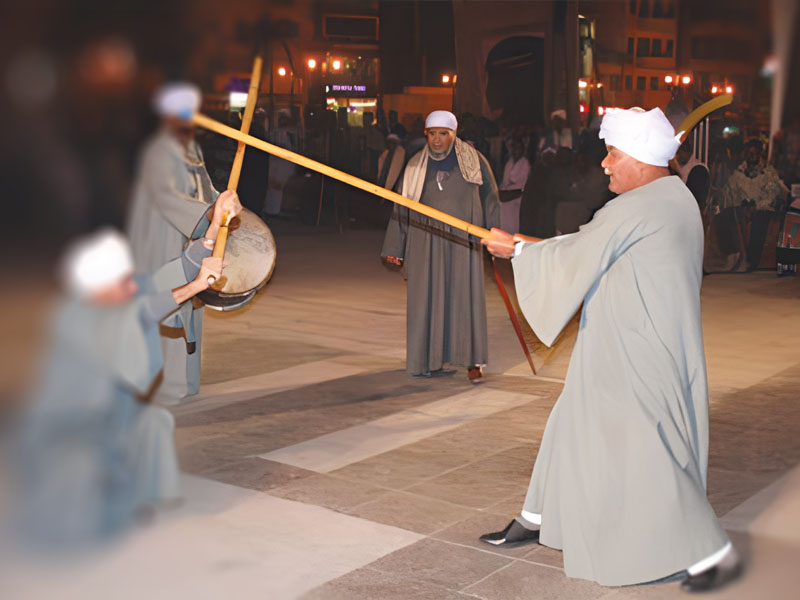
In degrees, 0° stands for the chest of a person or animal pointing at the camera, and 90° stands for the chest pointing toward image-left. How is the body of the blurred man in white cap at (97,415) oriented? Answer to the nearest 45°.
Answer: approximately 270°

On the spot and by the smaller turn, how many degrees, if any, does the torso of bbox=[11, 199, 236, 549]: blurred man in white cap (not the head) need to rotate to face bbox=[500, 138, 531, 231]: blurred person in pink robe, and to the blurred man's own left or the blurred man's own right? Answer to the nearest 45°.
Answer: approximately 90° to the blurred man's own left

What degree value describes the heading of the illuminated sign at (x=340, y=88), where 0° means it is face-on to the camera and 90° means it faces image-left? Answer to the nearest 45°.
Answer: approximately 0°

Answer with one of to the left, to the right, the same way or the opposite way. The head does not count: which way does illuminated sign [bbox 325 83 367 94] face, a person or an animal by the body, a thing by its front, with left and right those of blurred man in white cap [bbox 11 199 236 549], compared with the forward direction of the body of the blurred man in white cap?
to the right

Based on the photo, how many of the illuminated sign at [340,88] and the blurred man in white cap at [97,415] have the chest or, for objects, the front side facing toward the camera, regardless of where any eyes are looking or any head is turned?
1

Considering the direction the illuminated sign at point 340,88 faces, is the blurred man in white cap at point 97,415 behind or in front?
in front

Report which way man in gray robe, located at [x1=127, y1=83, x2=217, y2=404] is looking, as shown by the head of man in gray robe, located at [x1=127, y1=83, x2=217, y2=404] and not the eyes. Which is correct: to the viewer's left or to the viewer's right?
to the viewer's right
